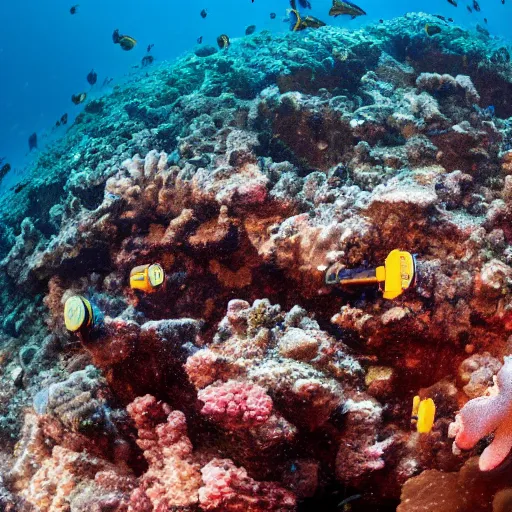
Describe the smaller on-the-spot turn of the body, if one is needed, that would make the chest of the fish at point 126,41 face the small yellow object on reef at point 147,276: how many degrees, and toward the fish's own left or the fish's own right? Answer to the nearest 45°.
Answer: approximately 90° to the fish's own right

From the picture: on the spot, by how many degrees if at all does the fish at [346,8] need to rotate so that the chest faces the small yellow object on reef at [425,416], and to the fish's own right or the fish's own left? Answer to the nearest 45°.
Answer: approximately 90° to the fish's own right

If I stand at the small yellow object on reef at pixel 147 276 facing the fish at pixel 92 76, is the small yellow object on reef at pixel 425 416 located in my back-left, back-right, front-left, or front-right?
back-right

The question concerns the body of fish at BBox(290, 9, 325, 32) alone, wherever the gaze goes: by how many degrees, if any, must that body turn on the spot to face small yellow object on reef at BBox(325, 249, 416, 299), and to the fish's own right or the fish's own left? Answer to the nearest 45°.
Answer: approximately 90° to the fish's own right

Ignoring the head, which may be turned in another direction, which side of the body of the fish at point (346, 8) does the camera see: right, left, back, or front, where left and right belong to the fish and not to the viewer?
right

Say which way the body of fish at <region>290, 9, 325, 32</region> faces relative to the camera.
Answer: to the viewer's right

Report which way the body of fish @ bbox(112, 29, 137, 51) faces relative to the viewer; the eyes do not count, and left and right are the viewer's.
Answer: facing to the right of the viewer

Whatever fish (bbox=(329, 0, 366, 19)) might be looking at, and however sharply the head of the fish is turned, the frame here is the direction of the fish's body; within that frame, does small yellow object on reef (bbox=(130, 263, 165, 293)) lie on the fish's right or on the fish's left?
on the fish's right
